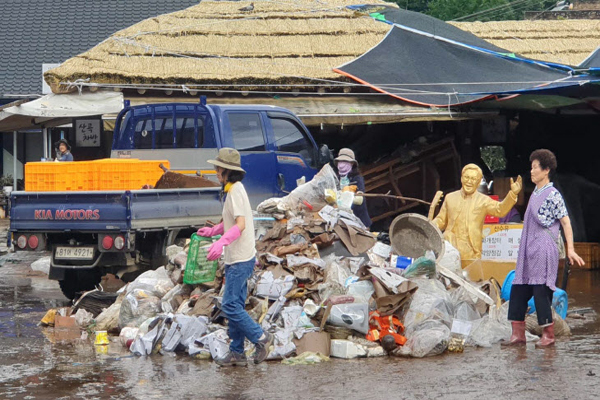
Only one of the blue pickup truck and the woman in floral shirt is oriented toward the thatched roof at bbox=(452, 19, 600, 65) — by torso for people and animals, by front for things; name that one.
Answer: the blue pickup truck

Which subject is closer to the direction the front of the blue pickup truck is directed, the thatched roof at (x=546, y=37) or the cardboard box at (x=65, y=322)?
the thatched roof

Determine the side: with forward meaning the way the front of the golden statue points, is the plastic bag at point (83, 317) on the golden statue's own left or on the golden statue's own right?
on the golden statue's own right

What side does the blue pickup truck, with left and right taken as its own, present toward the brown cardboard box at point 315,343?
right

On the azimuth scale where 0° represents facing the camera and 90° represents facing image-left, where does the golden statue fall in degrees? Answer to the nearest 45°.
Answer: approximately 0°

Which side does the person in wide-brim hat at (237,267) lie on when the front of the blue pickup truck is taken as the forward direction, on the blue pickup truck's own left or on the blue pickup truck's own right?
on the blue pickup truck's own right

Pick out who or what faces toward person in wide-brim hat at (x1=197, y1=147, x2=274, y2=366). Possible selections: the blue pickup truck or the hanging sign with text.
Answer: the hanging sign with text

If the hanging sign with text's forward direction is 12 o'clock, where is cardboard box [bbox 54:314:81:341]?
The cardboard box is roughly at 12 o'clock from the hanging sign with text.

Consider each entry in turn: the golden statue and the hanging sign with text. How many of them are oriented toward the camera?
2

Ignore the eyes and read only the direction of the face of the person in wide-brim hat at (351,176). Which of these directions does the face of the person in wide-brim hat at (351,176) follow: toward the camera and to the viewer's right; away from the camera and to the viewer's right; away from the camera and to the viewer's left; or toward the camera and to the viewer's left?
toward the camera and to the viewer's left
